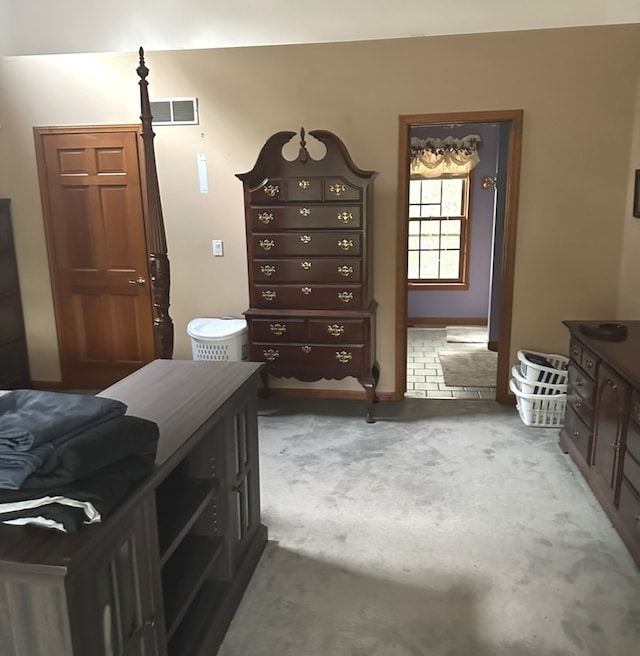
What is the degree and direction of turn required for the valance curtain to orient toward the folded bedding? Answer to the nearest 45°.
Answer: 0° — it already faces it

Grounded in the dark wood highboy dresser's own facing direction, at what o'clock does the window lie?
The window is roughly at 7 o'clock from the dark wood highboy dresser.

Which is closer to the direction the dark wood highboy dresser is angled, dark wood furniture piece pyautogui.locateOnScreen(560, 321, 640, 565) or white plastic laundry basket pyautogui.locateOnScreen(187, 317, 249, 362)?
the dark wood furniture piece

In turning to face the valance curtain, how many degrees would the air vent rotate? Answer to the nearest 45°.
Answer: approximately 135° to its left

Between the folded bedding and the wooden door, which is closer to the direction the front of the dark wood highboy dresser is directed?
the folded bedding

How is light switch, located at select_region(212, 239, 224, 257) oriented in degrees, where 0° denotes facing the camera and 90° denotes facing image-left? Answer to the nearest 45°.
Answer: approximately 0°

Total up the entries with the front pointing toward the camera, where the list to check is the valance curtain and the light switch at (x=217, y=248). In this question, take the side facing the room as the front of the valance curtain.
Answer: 2

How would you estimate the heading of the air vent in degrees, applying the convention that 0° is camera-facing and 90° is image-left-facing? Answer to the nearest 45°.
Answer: approximately 0°
